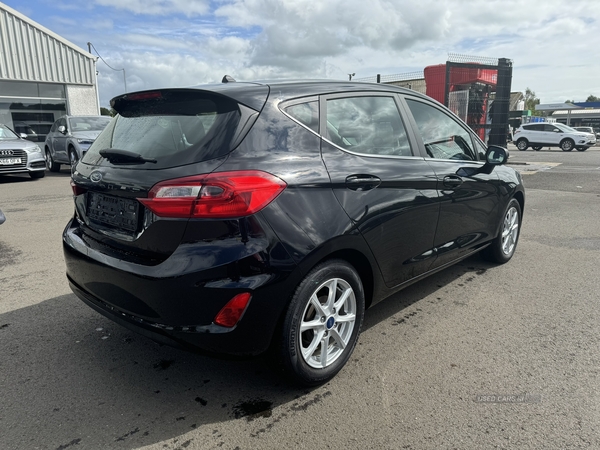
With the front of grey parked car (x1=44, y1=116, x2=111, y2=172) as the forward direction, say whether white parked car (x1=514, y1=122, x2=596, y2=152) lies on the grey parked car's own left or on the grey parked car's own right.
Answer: on the grey parked car's own left

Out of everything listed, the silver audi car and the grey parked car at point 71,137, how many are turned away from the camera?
0

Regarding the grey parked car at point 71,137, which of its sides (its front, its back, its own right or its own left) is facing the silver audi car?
right

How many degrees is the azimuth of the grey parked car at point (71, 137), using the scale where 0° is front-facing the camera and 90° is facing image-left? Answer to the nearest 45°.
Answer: approximately 315°

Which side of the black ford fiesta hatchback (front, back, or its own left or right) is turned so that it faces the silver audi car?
left

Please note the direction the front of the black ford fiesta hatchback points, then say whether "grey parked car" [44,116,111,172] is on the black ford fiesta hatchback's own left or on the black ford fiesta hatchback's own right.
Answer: on the black ford fiesta hatchback's own left

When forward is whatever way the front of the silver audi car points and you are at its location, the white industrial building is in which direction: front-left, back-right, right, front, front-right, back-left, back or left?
back-left

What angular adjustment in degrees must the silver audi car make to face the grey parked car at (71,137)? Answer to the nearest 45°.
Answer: approximately 90° to its left

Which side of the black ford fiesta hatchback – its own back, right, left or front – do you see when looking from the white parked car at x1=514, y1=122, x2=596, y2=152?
front

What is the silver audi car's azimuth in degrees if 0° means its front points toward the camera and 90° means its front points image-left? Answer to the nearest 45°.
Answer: approximately 315°

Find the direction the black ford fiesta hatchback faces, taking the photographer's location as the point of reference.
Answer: facing away from the viewer and to the right of the viewer

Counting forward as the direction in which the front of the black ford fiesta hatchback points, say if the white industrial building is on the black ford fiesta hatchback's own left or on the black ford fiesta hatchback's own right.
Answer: on the black ford fiesta hatchback's own left

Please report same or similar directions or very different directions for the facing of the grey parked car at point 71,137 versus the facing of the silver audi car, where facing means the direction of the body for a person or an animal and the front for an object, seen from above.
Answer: same or similar directions
